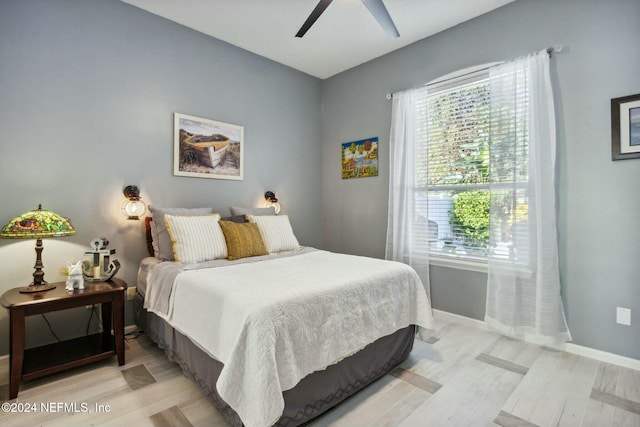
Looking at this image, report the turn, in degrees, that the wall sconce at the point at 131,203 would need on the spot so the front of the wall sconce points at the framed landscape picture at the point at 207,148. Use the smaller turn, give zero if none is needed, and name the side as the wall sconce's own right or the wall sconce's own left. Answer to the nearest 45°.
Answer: approximately 90° to the wall sconce's own left

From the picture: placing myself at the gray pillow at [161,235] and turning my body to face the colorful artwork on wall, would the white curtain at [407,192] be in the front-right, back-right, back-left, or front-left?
front-right

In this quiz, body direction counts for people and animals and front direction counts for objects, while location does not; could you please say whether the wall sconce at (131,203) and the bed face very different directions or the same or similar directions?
same or similar directions

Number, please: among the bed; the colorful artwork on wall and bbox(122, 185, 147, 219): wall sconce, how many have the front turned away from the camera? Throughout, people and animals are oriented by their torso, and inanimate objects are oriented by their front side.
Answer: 0

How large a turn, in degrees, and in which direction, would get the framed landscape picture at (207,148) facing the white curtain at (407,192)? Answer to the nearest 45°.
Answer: approximately 45° to its left

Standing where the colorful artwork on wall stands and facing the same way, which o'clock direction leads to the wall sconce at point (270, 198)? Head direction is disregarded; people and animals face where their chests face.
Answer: The wall sconce is roughly at 1 o'clock from the colorful artwork on wall.

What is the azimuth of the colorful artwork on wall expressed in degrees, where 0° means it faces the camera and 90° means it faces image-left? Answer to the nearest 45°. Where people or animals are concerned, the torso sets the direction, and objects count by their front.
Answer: approximately 45°

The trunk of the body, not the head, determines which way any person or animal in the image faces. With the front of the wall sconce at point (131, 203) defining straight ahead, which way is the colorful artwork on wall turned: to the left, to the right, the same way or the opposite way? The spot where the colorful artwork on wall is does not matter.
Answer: to the right

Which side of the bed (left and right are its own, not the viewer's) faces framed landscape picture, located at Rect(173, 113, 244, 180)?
back

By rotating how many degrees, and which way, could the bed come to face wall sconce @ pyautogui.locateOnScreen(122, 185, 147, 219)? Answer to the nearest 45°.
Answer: approximately 180°

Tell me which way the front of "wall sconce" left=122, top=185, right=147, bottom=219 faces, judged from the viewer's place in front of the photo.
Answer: facing the viewer

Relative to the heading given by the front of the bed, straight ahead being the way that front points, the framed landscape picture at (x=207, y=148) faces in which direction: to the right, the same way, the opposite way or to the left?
the same way

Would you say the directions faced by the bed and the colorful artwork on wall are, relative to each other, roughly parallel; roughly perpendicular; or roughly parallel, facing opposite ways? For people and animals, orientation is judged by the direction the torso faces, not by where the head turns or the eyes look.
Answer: roughly perpendicular

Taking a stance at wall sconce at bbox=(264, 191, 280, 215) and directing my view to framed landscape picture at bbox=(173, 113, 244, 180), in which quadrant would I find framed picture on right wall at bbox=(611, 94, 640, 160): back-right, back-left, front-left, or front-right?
back-left
